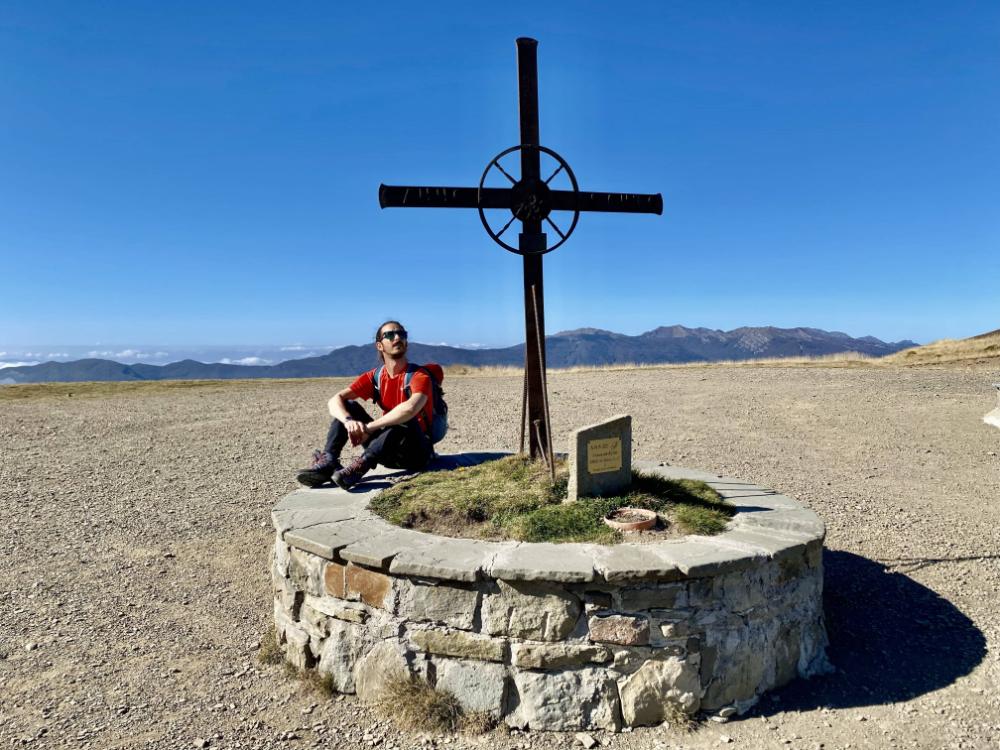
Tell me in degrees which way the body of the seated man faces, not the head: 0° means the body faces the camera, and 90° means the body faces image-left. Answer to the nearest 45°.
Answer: approximately 45°

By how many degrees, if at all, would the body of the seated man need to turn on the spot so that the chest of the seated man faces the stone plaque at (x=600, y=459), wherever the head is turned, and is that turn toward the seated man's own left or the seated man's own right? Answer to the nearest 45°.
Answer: approximately 90° to the seated man's own left
